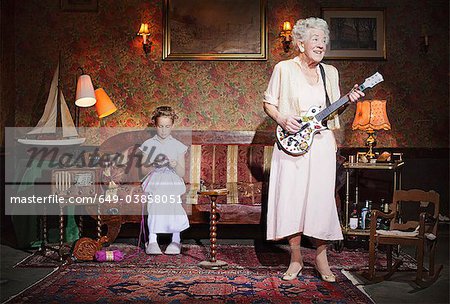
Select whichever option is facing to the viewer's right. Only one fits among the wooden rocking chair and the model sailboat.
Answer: the model sailboat

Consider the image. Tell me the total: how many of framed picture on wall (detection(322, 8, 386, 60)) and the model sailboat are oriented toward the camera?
1

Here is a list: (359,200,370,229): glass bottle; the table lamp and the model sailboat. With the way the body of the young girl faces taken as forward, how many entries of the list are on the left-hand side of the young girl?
2

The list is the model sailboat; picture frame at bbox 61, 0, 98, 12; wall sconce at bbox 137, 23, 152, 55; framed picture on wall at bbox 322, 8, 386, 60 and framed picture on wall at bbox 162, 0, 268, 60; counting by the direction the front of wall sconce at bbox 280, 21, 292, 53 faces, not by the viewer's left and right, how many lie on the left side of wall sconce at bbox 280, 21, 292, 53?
1

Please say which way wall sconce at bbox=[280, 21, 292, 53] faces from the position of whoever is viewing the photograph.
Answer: facing the viewer

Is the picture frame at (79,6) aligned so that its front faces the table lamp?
no

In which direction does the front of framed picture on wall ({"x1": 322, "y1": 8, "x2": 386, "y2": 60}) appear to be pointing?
toward the camera

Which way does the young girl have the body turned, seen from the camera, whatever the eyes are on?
toward the camera

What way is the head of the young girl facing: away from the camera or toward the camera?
toward the camera

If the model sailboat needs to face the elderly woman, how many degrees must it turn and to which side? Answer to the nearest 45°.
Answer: approximately 45° to its right

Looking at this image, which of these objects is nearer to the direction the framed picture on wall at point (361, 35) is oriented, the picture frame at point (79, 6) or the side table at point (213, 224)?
the side table

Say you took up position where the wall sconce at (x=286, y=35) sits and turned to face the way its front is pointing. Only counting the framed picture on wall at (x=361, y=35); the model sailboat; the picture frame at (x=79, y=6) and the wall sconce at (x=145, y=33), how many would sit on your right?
3

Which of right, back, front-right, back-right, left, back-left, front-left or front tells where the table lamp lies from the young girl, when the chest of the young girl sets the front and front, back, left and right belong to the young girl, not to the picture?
left
